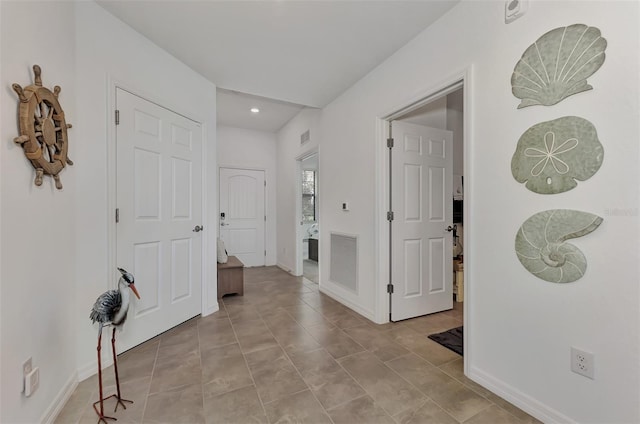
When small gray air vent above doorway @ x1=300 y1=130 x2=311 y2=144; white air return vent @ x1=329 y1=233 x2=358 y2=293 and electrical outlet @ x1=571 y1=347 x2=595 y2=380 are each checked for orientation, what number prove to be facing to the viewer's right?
0

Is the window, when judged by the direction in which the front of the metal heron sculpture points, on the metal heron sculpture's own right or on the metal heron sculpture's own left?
on the metal heron sculpture's own left

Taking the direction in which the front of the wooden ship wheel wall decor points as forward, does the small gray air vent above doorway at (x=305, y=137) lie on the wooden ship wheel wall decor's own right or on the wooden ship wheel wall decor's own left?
on the wooden ship wheel wall decor's own left

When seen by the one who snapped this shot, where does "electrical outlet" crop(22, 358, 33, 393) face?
facing the viewer and to the right of the viewer

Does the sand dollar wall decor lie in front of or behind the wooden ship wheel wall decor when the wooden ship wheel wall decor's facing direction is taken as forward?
in front

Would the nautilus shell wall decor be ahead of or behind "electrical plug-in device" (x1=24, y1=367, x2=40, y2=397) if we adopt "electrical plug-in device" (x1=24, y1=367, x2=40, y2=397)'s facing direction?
ahead

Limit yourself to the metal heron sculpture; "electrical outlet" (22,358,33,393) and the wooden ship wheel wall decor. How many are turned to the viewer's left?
0

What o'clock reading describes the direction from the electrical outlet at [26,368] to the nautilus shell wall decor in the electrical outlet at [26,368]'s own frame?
The nautilus shell wall decor is roughly at 12 o'clock from the electrical outlet.

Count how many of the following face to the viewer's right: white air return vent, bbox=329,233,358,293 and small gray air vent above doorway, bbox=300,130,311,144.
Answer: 0

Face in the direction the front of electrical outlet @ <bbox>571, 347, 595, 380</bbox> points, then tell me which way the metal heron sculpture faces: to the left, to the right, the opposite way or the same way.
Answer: the opposite way

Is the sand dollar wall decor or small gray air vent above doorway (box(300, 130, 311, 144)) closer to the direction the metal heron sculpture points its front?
the sand dollar wall decor

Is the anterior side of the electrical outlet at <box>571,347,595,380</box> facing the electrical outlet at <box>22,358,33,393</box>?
yes

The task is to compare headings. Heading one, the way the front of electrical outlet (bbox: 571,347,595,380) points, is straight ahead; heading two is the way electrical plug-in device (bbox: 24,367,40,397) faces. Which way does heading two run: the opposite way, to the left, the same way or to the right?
the opposite way

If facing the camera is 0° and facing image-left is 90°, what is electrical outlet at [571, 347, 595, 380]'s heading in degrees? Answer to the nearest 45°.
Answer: approximately 45°

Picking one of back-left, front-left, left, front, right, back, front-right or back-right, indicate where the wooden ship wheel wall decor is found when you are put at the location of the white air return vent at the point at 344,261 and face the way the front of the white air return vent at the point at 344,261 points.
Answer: front

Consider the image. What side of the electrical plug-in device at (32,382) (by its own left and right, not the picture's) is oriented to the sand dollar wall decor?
front

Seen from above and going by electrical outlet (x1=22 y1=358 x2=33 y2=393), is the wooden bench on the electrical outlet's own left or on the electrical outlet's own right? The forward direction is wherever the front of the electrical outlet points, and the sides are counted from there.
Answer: on the electrical outlet's own left
